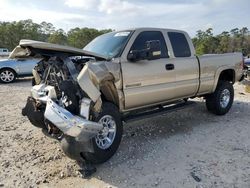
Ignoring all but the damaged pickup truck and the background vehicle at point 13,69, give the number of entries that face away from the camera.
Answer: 0

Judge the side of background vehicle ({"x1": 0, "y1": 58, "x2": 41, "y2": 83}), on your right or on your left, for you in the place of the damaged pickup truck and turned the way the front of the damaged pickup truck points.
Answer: on your right

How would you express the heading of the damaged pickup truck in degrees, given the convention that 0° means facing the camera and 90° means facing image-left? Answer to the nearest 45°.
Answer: approximately 45°
